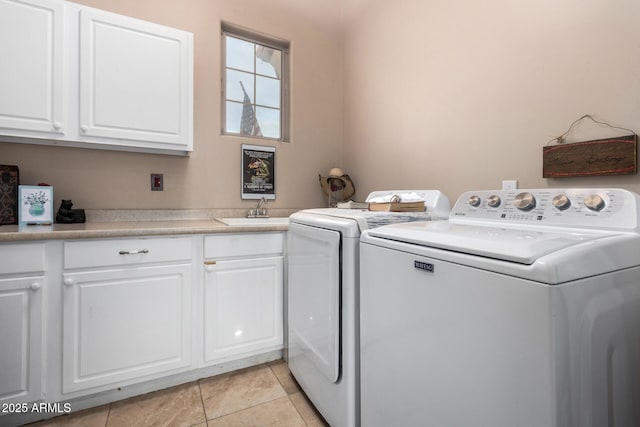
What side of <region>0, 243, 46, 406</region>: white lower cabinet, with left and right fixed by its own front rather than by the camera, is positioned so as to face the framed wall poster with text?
left

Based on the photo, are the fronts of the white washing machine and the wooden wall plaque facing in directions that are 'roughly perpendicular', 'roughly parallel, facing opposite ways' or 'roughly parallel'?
roughly parallel

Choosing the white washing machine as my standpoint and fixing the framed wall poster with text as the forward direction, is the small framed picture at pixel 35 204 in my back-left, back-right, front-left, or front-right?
front-left

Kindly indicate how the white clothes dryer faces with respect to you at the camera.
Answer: facing the viewer and to the left of the viewer

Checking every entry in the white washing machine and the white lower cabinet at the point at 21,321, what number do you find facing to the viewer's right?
0

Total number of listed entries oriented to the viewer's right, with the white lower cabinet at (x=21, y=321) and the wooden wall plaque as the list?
0

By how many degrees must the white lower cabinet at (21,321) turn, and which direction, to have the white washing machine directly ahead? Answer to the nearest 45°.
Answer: approximately 45° to its left

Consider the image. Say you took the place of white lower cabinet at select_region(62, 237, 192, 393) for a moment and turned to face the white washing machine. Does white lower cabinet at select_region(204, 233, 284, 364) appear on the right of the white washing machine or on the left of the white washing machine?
left

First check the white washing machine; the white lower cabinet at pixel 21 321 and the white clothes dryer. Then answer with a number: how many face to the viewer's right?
0

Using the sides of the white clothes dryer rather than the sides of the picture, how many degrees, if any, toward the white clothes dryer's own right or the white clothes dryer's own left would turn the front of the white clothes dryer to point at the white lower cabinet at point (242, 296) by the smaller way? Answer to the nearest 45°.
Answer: approximately 90° to the white clothes dryer's own right

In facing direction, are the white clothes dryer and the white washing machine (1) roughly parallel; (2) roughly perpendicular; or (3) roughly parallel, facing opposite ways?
roughly parallel

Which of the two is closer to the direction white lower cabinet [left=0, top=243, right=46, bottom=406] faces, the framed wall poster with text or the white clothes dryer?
the white clothes dryer

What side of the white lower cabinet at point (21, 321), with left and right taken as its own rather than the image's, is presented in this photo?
front
